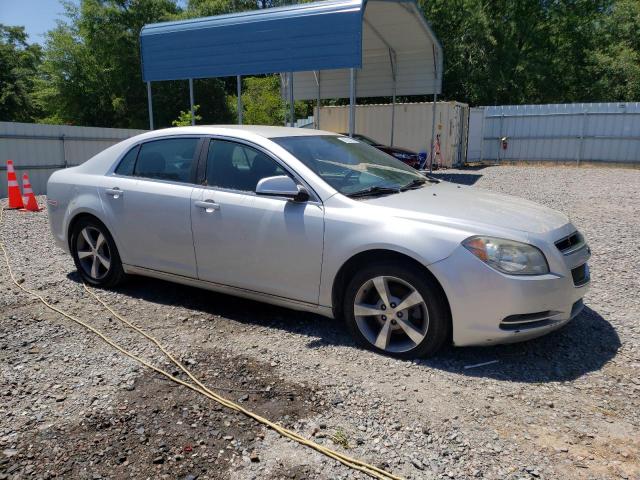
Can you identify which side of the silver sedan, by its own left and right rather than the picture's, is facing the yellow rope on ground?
right

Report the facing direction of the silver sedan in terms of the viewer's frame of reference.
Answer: facing the viewer and to the right of the viewer

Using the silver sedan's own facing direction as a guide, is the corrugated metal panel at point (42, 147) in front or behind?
behind

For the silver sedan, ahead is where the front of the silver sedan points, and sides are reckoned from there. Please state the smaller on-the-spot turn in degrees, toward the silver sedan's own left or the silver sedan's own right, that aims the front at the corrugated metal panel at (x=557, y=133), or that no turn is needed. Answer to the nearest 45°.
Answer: approximately 90° to the silver sedan's own left

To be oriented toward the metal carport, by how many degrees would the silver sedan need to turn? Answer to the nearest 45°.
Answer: approximately 135° to its left

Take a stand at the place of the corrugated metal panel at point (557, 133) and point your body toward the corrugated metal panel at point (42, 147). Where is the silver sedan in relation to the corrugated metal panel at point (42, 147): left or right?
left

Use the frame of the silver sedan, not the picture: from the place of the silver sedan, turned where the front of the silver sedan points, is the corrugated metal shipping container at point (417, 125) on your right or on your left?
on your left
